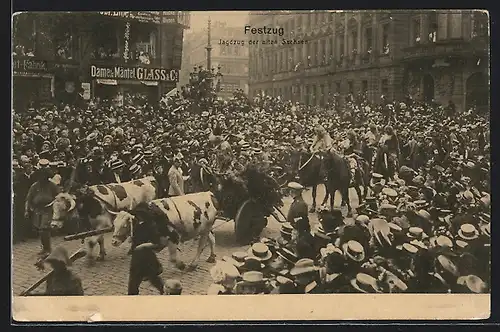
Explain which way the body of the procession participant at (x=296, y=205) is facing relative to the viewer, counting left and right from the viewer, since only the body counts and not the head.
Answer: facing to the left of the viewer

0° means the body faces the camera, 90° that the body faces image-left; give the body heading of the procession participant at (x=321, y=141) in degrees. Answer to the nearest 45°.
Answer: approximately 45°
